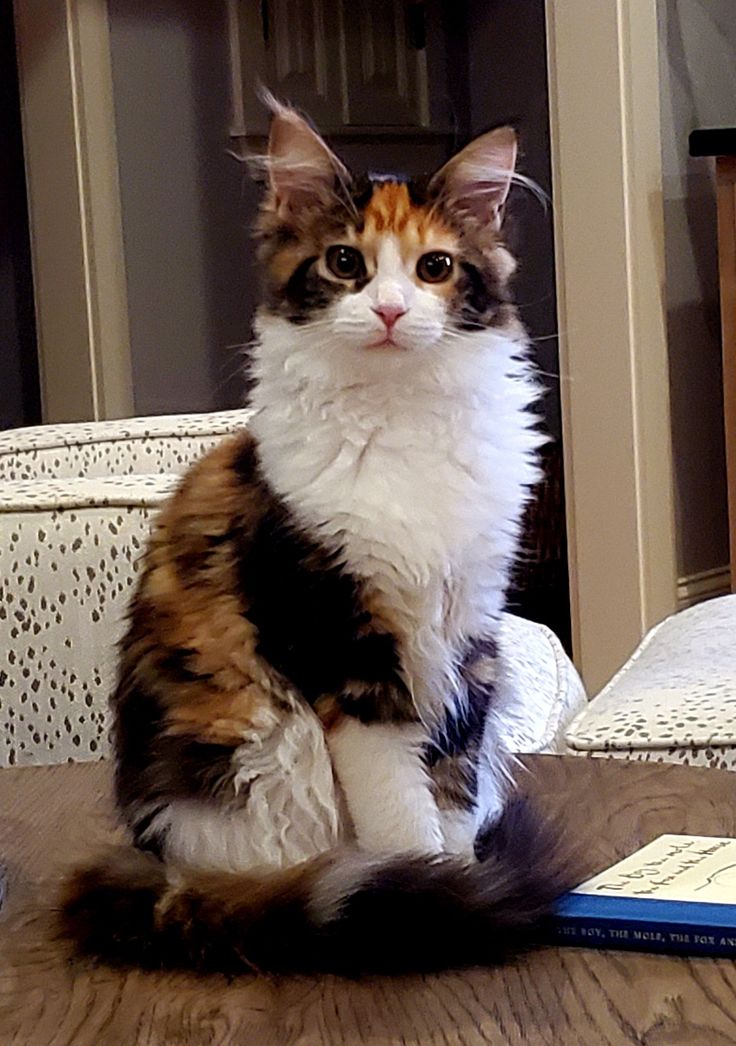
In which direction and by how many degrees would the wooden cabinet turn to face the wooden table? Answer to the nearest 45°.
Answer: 0° — it already faces it

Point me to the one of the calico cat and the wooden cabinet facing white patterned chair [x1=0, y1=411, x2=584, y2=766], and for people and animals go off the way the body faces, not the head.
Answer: the wooden cabinet

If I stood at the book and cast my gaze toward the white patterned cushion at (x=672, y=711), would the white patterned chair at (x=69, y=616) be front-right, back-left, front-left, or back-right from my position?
front-left

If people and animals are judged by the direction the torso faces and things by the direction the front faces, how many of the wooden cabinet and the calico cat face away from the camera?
0

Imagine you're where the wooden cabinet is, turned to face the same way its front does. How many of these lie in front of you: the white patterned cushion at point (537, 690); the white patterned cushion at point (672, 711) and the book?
3

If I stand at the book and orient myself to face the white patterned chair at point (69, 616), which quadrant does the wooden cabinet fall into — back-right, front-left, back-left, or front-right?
front-right

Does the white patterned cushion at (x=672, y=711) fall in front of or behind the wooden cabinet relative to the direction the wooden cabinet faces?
in front

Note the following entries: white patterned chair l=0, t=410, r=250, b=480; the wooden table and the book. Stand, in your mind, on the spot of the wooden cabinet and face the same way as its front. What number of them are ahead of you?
3

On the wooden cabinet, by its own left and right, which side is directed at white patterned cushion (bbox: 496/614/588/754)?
front

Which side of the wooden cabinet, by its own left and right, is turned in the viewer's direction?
front

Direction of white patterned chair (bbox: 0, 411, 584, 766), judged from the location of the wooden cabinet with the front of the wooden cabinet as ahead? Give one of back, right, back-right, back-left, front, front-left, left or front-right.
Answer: front
